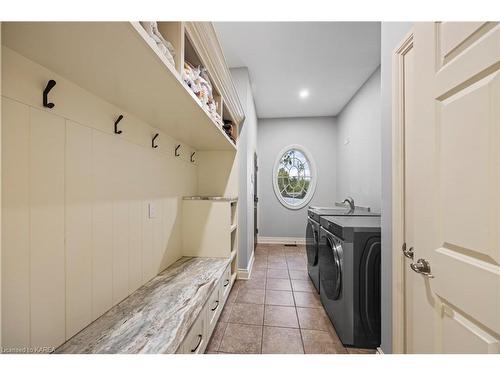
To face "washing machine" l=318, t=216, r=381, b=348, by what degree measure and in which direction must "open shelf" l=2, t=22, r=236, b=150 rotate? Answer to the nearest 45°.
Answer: approximately 45° to its left

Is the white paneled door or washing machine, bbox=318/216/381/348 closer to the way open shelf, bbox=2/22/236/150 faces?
the white paneled door

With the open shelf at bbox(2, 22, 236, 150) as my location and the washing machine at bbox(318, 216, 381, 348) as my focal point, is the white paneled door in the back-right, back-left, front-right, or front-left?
front-right

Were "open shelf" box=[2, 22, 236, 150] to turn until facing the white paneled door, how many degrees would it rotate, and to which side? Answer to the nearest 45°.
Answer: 0° — it already faces it

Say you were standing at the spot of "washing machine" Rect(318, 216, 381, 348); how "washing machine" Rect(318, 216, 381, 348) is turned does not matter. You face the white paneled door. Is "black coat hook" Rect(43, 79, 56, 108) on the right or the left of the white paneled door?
right
